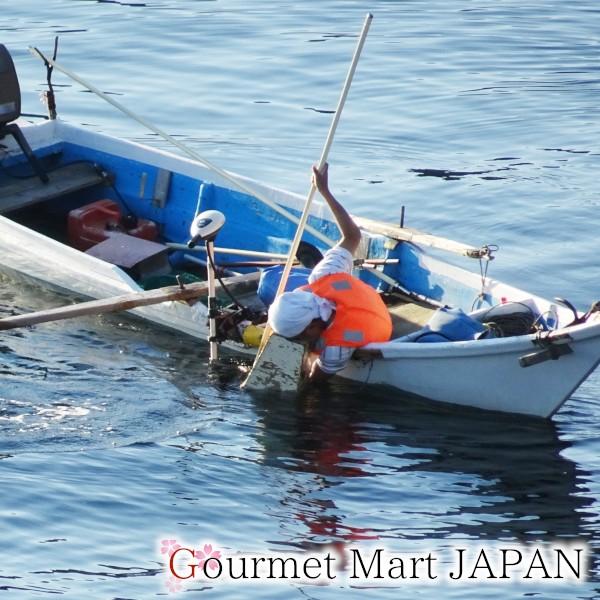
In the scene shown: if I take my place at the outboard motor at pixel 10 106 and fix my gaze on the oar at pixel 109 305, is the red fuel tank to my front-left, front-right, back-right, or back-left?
front-left

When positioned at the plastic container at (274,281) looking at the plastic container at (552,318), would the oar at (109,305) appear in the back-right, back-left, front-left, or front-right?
back-right

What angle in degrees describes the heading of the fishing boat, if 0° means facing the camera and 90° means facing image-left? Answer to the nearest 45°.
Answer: approximately 315°
